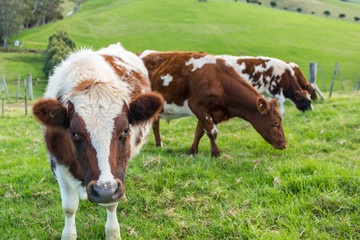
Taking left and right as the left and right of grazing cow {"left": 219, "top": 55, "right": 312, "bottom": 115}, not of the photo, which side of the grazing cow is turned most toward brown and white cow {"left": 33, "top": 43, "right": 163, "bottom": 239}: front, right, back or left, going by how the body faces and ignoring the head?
right

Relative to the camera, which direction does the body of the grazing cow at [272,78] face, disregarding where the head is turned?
to the viewer's right

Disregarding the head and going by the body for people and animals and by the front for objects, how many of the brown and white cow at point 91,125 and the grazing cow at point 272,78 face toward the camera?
1

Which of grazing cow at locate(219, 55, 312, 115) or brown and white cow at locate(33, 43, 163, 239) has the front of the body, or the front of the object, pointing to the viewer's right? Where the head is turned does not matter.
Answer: the grazing cow

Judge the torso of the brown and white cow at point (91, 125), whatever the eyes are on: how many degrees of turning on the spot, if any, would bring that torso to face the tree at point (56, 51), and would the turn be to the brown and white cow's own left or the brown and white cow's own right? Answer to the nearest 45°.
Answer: approximately 180°

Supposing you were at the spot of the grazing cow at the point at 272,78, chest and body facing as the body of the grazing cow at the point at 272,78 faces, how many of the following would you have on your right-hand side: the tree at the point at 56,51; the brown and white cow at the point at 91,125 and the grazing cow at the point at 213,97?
2

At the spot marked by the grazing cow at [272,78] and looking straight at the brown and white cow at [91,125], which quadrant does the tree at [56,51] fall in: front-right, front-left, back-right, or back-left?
back-right

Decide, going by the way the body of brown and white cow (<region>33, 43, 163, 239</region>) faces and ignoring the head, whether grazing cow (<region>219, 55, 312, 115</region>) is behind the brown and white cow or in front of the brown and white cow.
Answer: behind

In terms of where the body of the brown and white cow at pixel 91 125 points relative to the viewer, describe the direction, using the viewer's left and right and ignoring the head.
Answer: facing the viewer

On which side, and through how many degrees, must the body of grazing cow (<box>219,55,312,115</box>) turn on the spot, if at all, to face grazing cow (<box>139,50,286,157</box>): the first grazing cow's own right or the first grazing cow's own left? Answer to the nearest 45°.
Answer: approximately 90° to the first grazing cow's own right

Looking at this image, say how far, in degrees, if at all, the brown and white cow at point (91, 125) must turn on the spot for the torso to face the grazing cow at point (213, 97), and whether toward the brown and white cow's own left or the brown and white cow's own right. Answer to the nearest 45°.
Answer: approximately 135° to the brown and white cow's own left
